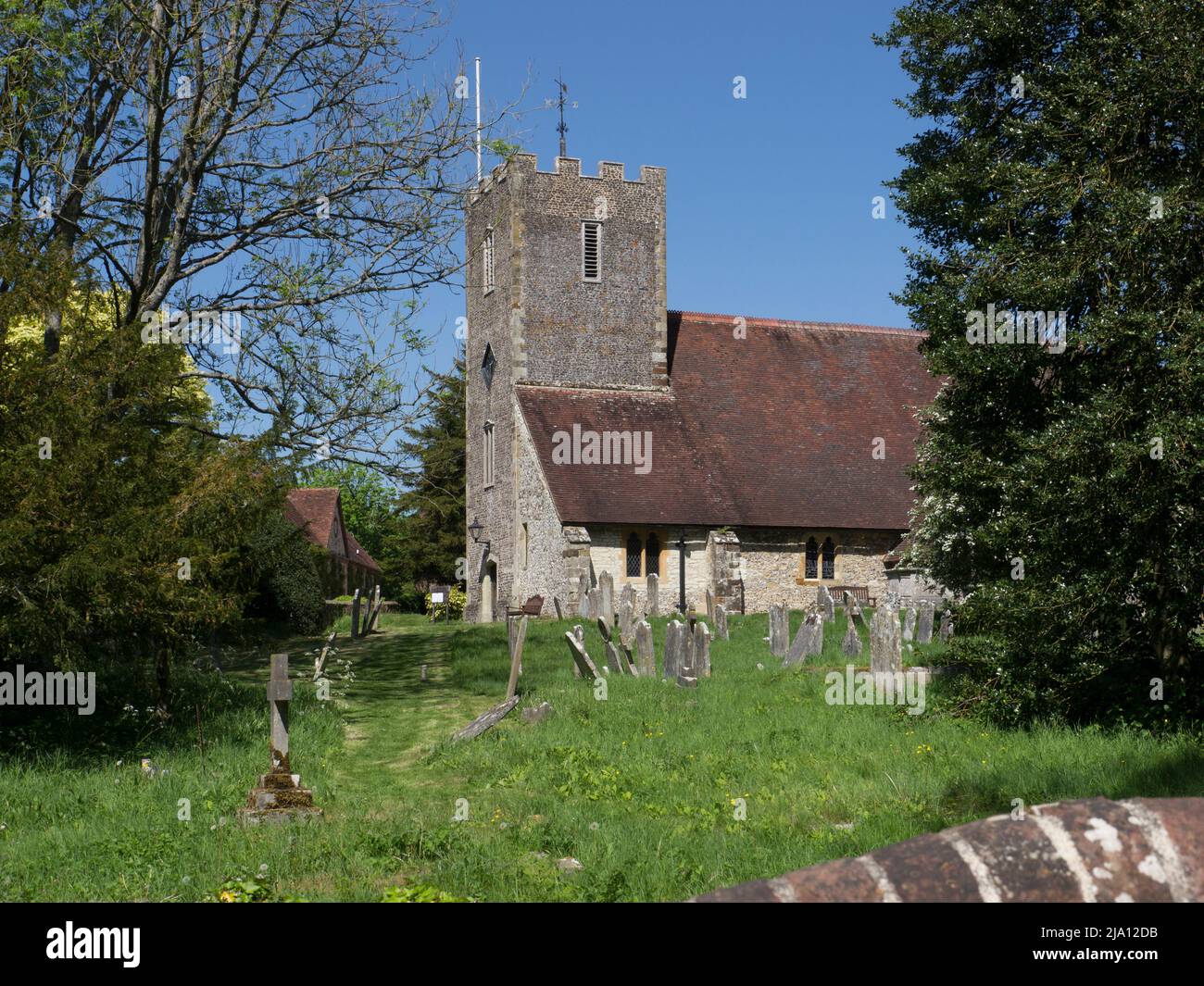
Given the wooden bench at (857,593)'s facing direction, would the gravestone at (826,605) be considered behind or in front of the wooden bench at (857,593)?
in front

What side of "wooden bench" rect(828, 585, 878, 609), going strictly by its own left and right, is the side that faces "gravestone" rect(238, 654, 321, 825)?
front

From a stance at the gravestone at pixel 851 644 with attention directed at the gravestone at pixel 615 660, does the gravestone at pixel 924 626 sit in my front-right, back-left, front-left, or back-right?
back-right

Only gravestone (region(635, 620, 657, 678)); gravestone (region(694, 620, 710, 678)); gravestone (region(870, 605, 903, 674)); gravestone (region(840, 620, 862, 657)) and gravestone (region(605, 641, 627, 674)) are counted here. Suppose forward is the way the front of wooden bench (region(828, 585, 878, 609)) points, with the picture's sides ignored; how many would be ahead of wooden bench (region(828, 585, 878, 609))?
5

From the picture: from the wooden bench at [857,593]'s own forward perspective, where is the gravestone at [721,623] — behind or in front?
in front

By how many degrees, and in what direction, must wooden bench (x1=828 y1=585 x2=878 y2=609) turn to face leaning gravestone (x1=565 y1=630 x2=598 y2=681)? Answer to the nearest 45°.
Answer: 0° — it already faces it

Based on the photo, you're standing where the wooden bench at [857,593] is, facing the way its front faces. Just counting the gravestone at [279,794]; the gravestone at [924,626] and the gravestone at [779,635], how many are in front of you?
3

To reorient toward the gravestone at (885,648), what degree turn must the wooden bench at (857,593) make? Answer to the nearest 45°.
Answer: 0° — it already faces it

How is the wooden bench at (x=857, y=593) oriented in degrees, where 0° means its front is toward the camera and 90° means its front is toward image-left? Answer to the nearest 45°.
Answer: approximately 0°

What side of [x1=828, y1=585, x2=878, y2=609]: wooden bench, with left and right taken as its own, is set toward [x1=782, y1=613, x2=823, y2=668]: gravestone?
front
